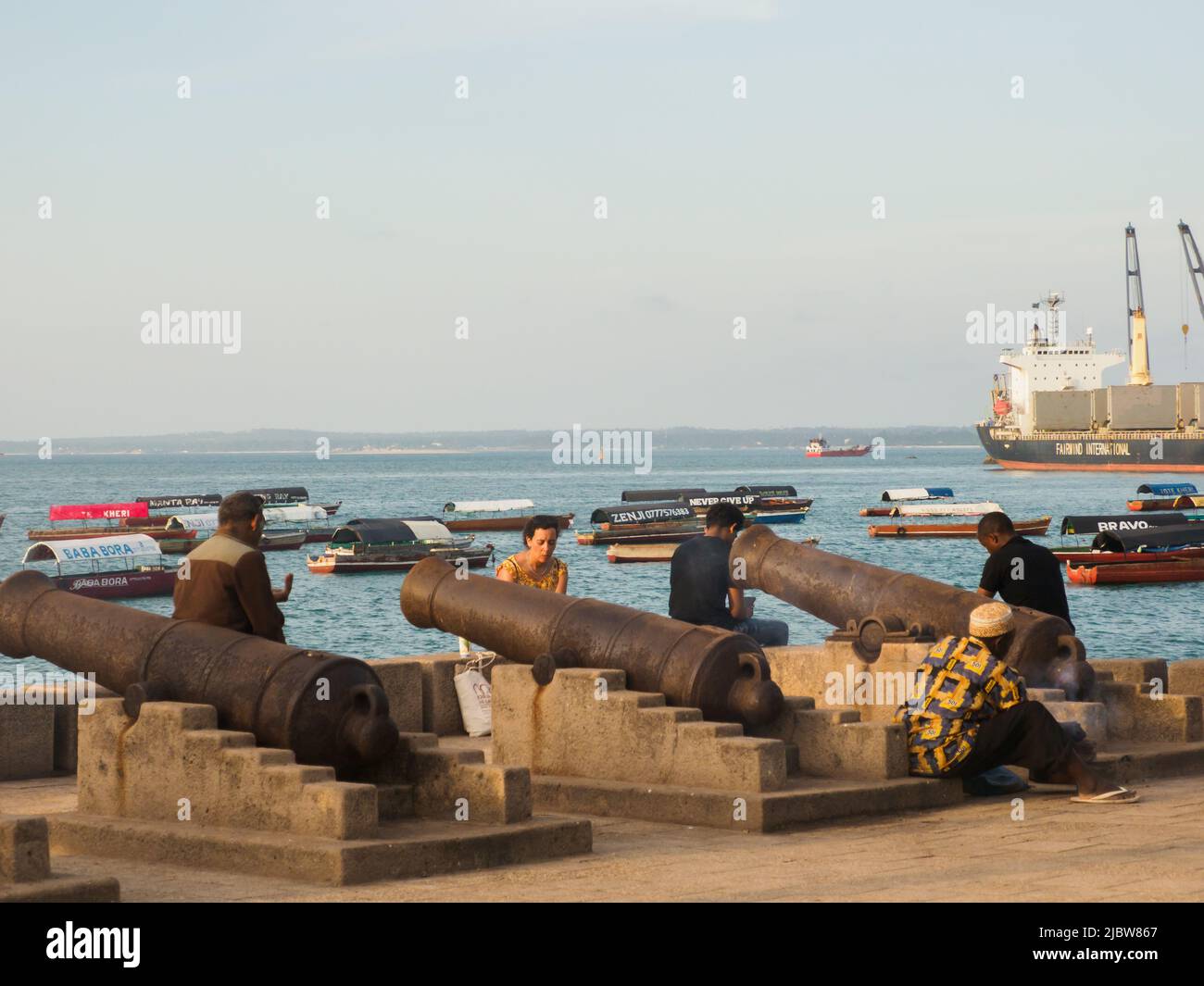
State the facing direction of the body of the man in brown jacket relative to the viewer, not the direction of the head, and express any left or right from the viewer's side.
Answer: facing away from the viewer and to the right of the viewer

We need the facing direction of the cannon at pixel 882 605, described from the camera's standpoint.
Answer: facing away from the viewer and to the left of the viewer

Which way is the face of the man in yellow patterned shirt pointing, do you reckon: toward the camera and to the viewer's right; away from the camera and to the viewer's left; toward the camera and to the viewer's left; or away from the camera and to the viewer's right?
away from the camera and to the viewer's right

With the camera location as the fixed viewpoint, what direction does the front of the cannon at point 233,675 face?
facing away from the viewer and to the left of the viewer

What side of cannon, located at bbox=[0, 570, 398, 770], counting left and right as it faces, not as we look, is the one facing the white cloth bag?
right

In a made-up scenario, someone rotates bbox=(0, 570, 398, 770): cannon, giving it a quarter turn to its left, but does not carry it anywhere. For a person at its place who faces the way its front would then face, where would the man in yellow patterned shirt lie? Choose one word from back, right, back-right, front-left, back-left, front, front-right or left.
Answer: back-left

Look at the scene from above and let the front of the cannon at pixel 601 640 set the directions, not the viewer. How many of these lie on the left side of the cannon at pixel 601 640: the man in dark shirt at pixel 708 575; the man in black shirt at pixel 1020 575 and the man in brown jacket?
1

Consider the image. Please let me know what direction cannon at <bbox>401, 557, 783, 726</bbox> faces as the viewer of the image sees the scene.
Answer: facing away from the viewer and to the left of the viewer

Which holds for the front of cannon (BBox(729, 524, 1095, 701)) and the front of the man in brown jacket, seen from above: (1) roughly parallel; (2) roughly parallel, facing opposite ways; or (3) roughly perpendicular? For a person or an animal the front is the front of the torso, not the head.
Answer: roughly perpendicular

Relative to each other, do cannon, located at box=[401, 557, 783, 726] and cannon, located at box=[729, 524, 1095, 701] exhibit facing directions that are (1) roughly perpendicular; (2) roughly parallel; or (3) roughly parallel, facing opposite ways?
roughly parallel

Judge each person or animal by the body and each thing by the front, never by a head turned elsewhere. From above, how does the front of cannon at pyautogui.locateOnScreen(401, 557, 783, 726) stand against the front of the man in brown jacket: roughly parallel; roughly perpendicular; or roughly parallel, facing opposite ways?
roughly perpendicular

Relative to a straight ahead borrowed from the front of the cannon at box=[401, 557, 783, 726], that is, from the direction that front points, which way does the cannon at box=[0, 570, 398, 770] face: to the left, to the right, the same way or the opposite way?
the same way

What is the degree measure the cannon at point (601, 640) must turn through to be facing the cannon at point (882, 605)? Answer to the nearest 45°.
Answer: approximately 90° to its right

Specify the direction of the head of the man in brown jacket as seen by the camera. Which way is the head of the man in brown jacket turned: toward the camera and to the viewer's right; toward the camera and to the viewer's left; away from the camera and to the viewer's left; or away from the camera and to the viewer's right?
away from the camera and to the viewer's right

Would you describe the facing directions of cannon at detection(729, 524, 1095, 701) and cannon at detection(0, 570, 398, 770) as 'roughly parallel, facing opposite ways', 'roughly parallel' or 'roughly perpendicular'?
roughly parallel

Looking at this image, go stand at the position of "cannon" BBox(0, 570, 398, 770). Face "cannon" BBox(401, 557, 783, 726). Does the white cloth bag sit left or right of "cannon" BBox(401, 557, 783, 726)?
left

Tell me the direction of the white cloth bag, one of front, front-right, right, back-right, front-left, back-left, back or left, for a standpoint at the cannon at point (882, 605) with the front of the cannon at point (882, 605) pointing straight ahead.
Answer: front-left
